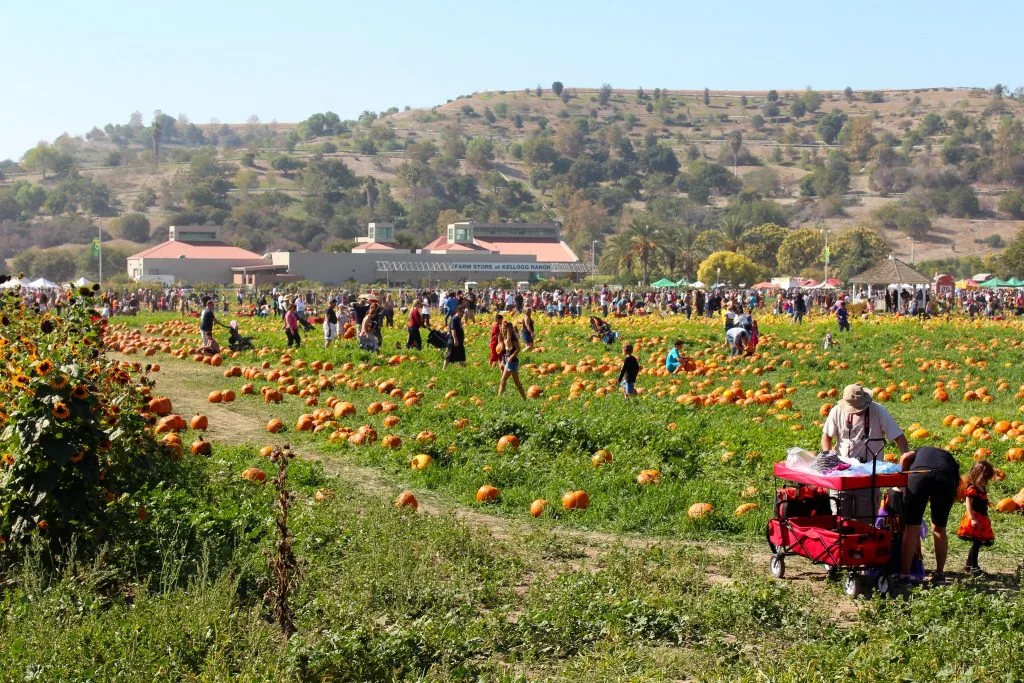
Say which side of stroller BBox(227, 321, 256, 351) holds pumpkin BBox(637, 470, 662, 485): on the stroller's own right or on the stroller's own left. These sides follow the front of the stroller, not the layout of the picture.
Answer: on the stroller's own right

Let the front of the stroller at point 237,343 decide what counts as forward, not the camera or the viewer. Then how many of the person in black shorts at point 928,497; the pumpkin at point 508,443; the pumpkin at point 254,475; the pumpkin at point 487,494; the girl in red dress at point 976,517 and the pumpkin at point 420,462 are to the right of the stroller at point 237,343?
6

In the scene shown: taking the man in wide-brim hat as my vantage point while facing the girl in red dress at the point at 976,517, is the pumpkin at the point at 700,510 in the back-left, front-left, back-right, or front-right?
back-left

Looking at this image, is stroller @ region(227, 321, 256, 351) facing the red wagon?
no

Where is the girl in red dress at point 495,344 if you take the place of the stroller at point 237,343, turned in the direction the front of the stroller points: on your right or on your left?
on your right

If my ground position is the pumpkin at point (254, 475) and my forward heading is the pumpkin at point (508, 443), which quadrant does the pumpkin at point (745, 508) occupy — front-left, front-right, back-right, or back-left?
front-right

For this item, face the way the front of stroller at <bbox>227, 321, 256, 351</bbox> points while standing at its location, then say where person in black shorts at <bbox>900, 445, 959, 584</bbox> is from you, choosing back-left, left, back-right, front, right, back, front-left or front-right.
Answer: right

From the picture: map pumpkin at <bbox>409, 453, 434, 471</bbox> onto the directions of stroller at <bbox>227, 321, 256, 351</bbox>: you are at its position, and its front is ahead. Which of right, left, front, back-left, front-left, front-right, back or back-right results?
right

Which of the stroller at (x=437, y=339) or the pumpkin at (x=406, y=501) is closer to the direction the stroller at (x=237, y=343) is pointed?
the stroller

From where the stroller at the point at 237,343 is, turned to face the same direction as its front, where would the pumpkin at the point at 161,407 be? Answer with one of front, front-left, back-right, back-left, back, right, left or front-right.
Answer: right

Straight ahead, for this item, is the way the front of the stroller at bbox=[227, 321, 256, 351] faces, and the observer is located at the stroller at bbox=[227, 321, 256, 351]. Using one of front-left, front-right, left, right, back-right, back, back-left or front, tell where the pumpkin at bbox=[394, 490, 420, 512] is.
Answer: right

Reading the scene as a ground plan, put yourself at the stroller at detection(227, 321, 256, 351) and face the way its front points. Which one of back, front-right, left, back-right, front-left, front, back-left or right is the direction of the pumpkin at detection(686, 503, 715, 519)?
right

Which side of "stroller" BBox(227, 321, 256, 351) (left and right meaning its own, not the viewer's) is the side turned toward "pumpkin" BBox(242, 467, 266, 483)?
right

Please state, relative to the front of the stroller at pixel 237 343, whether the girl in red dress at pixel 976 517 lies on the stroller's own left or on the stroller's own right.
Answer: on the stroller's own right

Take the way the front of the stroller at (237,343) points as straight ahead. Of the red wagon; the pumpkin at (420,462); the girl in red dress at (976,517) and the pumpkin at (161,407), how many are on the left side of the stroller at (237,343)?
0

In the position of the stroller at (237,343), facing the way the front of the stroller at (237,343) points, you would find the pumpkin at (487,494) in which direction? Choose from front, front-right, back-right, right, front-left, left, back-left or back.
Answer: right

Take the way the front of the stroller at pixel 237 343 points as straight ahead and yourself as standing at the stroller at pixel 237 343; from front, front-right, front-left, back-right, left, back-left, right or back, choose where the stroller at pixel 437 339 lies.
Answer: front-right

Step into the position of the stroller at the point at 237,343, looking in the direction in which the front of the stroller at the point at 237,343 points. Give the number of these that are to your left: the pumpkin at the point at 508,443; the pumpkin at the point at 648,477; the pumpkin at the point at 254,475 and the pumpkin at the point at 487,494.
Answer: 0

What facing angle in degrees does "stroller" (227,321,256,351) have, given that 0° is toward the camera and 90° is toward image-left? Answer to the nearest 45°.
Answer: approximately 270°
